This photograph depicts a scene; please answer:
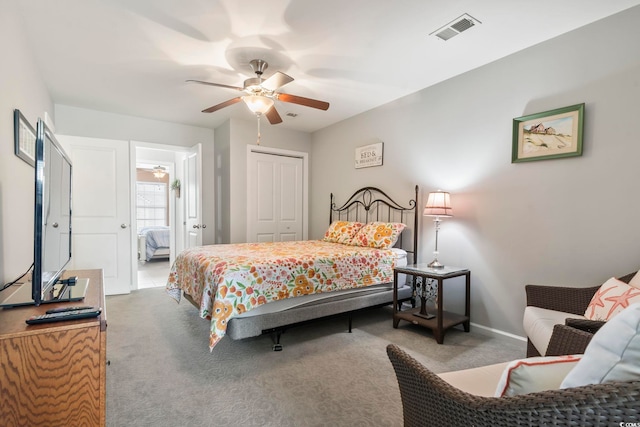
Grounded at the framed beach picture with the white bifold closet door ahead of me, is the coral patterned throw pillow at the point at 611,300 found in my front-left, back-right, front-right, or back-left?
back-left

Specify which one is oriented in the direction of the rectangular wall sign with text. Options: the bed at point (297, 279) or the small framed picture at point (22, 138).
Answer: the small framed picture

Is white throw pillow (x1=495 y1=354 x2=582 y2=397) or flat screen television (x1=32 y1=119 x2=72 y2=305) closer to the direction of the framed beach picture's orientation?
the flat screen television

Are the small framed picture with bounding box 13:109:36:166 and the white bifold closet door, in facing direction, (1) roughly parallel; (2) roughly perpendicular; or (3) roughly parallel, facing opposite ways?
roughly perpendicular

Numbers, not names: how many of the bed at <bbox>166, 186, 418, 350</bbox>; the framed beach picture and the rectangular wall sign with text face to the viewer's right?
0

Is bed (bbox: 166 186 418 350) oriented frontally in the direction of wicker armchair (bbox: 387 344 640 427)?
no

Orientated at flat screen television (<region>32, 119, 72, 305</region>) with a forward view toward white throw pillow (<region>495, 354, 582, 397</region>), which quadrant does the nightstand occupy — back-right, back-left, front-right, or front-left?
front-left

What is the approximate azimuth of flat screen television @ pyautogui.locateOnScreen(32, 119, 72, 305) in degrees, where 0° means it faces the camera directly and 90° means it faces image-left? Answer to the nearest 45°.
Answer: approximately 270°

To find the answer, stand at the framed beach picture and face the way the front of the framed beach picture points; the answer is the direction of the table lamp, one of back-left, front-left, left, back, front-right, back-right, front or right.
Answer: front-right

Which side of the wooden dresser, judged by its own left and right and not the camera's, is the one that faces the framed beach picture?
front

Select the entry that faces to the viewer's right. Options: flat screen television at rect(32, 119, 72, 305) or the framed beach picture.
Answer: the flat screen television

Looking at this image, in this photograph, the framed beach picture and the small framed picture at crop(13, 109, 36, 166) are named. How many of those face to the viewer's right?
1

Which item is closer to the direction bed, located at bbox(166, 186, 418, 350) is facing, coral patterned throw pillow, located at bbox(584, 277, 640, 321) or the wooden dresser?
the wooden dresser

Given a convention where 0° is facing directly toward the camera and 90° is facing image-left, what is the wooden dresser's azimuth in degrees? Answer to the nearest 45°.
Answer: approximately 270°

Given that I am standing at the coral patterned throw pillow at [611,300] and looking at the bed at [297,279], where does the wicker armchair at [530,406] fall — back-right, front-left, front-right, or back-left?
front-left

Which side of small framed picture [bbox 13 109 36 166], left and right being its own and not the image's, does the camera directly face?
right

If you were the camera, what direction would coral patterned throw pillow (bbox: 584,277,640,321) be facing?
facing the viewer and to the left of the viewer

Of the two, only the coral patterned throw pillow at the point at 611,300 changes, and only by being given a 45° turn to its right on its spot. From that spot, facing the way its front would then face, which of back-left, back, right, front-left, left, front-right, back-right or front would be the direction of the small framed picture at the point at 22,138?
front-left
